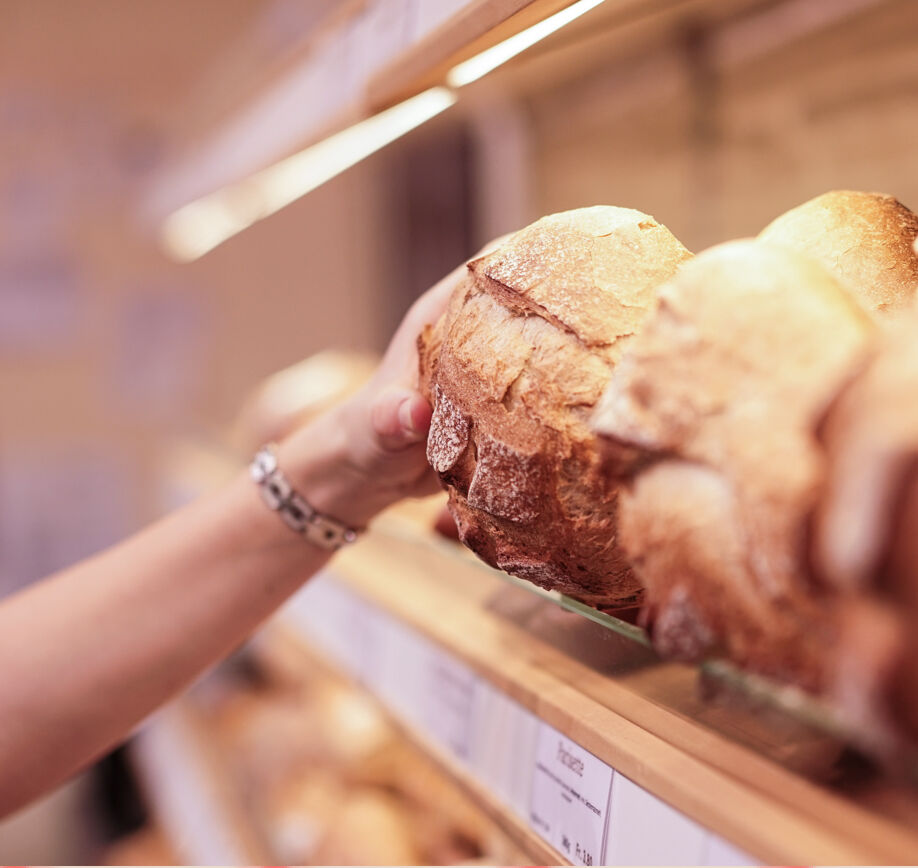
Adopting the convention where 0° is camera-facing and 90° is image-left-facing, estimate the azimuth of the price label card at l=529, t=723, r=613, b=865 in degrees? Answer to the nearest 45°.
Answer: approximately 45°

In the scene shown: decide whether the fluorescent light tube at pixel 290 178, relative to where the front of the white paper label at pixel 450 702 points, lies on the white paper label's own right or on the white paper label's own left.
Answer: on the white paper label's own right

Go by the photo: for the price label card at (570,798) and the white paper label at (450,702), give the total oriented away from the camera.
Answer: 0

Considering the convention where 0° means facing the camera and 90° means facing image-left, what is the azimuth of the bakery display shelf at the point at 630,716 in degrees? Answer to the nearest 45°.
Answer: approximately 45°
